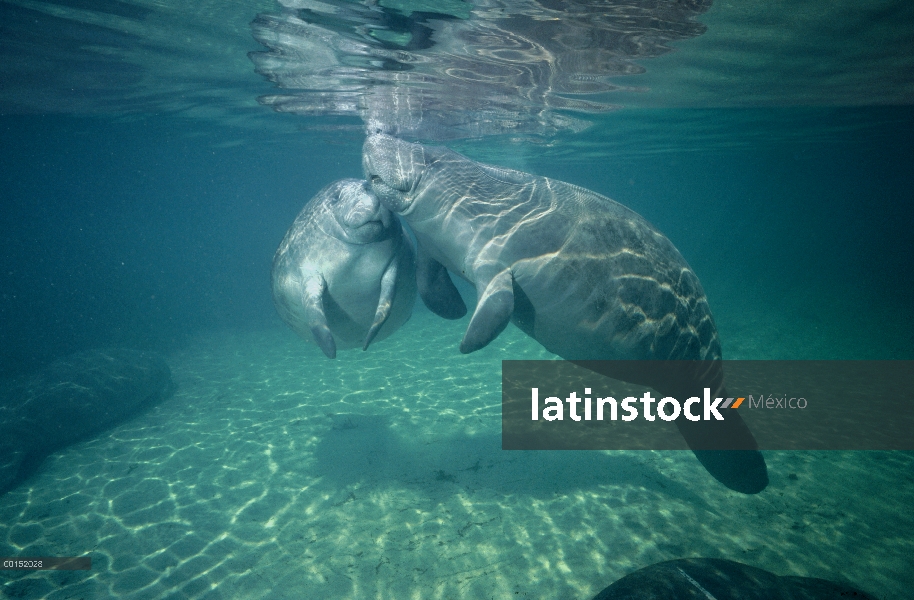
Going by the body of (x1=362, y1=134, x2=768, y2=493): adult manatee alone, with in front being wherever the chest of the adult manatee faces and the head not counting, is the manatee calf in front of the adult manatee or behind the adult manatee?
in front

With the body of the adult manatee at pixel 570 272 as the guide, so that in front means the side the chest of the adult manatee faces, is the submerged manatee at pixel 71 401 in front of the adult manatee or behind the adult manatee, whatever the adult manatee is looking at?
in front

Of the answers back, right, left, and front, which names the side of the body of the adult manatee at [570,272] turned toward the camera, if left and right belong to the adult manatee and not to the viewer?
left
